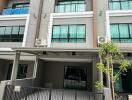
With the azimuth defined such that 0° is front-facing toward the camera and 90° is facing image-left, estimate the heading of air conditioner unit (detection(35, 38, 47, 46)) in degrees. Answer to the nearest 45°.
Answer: approximately 0°
